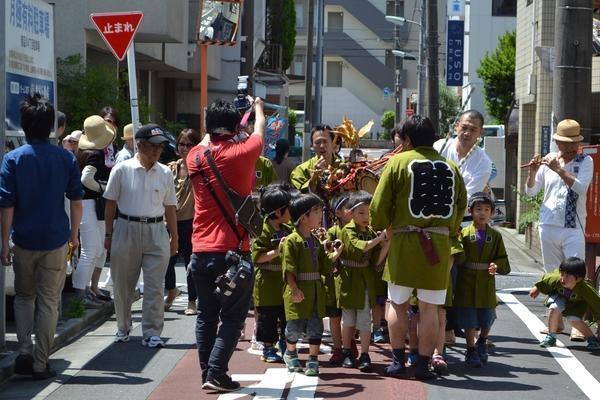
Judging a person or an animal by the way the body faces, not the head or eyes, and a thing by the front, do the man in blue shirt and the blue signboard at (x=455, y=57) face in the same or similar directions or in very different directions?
very different directions

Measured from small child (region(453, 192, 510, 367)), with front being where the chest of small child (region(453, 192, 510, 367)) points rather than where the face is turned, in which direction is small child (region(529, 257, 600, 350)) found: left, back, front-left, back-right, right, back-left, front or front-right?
back-left

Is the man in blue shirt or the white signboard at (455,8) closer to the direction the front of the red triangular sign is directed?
the man in blue shirt

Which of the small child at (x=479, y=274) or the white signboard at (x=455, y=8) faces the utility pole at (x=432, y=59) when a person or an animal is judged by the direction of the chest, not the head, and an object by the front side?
the white signboard

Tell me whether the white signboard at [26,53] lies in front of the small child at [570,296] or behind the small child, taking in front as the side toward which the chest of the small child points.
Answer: in front

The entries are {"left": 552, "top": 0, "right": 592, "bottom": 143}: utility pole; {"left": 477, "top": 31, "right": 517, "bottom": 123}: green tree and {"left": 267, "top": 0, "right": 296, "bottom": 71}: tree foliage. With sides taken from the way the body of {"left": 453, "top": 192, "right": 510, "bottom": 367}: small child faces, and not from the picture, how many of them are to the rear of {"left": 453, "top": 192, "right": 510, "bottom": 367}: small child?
3

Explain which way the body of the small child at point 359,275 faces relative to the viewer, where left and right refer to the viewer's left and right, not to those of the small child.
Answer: facing the viewer and to the right of the viewer

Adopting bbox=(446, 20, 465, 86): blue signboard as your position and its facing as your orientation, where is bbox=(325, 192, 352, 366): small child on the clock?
The small child is roughly at 12 o'clock from the blue signboard.

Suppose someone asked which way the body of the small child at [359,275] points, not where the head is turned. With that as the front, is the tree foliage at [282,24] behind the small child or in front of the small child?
behind

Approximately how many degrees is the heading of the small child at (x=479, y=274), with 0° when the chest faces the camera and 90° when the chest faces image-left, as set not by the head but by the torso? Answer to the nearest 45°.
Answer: approximately 0°

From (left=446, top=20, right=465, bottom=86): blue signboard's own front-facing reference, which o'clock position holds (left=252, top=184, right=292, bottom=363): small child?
The small child is roughly at 12 o'clock from the blue signboard.
